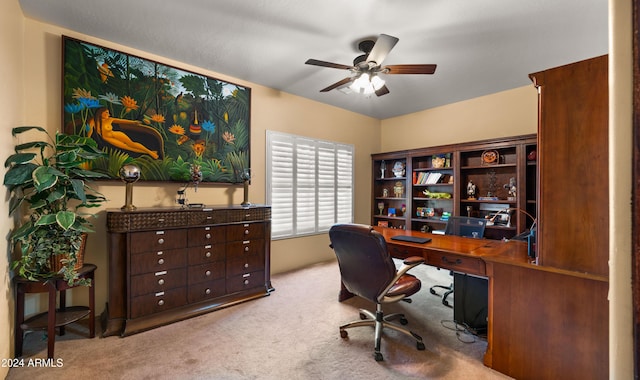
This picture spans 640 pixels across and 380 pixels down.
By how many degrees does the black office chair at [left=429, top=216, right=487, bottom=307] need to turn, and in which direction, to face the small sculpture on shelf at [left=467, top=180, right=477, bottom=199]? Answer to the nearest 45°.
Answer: approximately 135° to its right

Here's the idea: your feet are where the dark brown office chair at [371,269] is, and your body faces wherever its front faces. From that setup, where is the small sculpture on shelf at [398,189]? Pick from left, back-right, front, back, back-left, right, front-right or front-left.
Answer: front-left

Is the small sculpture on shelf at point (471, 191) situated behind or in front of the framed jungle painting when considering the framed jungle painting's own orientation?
in front

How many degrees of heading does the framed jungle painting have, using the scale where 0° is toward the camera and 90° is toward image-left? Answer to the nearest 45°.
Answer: approximately 315°

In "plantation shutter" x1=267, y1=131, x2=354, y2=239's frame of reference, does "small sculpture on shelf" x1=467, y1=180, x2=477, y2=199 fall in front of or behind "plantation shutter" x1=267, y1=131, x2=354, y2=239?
in front

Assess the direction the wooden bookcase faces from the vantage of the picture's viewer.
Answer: facing the viewer and to the left of the viewer

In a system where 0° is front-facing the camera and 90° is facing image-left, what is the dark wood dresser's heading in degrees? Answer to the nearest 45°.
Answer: approximately 315°

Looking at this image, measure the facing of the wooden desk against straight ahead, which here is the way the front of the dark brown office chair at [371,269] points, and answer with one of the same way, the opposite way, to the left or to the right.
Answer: the opposite way

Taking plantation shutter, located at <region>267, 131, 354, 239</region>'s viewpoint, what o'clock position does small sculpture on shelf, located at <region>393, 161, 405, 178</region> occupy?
The small sculpture on shelf is roughly at 10 o'clock from the plantation shutter.

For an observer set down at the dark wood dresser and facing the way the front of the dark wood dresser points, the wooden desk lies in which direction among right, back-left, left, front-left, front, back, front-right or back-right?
front

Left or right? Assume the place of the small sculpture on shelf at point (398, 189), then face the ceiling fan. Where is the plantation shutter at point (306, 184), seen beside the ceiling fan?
right

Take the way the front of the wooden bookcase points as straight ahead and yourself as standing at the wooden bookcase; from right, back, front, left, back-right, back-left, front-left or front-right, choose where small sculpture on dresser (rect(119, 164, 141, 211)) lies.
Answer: front

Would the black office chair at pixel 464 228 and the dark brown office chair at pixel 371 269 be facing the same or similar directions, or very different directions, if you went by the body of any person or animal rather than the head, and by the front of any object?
very different directions

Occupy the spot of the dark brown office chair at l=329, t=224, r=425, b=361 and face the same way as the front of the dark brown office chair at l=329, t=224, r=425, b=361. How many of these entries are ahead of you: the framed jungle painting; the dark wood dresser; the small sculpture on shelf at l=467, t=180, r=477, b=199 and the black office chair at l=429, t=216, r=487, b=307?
2

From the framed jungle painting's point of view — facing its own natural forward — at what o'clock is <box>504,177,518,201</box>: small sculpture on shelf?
The small sculpture on shelf is roughly at 11 o'clock from the framed jungle painting.
